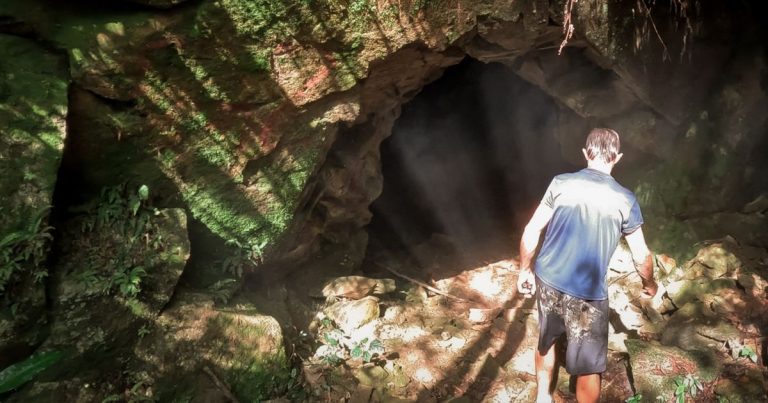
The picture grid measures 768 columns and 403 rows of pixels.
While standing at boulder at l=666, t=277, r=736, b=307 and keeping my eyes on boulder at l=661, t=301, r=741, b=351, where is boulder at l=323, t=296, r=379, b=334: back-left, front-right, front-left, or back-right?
front-right

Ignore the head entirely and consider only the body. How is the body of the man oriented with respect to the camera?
away from the camera

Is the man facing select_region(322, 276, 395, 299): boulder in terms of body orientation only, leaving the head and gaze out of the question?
no

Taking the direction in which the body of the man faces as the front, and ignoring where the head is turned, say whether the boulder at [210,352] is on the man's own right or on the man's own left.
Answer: on the man's own left

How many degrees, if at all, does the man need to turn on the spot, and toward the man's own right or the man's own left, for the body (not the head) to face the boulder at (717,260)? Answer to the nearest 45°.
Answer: approximately 45° to the man's own right

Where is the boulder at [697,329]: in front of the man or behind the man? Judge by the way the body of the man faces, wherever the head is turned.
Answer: in front

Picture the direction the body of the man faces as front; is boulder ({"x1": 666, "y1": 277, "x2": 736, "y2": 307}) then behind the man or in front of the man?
in front

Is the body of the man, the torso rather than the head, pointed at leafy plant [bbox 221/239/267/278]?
no

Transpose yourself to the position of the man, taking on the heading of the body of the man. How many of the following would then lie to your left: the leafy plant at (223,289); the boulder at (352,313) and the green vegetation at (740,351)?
2

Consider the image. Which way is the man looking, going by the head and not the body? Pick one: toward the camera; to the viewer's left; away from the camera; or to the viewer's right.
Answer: away from the camera

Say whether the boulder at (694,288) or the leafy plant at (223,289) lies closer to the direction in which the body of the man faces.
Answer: the boulder

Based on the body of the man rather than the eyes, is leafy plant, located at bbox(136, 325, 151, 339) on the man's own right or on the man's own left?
on the man's own left

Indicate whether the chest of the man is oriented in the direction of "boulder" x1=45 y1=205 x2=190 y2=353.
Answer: no

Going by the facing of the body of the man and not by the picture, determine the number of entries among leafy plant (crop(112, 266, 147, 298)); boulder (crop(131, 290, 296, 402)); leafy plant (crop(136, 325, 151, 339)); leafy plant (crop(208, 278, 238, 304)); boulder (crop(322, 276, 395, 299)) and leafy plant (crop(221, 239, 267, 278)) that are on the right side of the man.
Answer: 0
